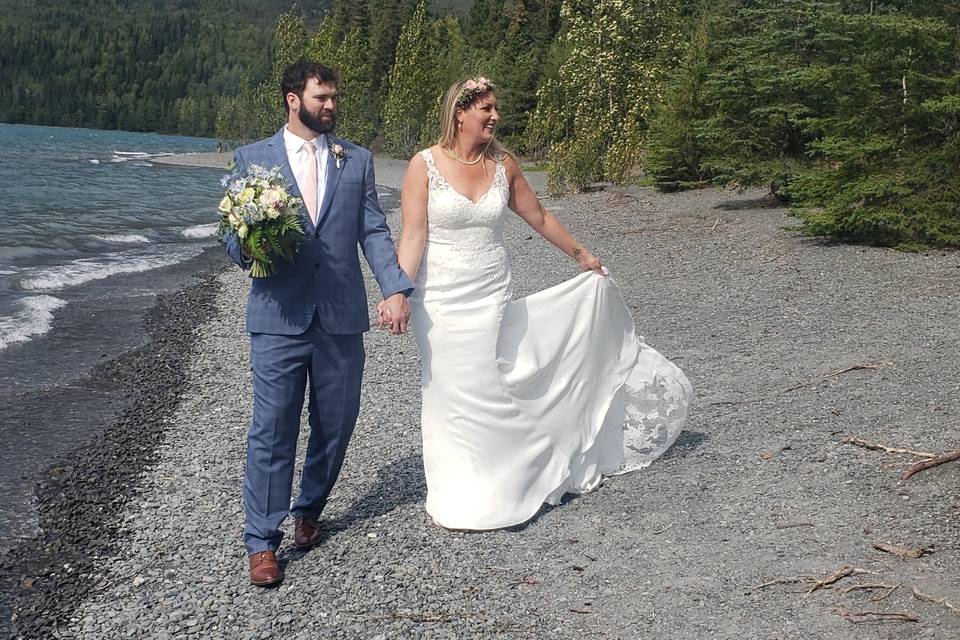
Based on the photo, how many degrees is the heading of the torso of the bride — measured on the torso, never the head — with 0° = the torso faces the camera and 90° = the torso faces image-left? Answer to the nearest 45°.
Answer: approximately 0°

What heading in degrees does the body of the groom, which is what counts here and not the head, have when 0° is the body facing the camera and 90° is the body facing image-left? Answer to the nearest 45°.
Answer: approximately 0°

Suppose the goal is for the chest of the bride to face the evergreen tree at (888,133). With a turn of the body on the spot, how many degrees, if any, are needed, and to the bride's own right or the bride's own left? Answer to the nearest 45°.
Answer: approximately 135° to the bride's own left

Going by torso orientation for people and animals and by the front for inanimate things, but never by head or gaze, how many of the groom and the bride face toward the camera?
2

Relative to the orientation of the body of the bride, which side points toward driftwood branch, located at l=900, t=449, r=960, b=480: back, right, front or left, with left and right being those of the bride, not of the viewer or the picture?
left

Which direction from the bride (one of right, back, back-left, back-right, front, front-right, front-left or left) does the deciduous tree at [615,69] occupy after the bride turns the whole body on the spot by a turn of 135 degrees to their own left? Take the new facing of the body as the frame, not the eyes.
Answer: front-left

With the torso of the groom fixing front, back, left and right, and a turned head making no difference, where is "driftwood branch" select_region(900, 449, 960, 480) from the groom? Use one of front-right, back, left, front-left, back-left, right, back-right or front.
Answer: left

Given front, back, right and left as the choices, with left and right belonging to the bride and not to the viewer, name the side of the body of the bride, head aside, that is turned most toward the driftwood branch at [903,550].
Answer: left

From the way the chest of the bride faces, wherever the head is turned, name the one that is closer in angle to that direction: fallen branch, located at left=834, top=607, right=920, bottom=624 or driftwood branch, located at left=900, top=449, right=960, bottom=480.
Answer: the fallen branch
